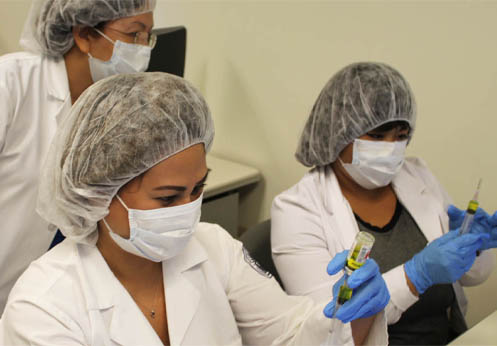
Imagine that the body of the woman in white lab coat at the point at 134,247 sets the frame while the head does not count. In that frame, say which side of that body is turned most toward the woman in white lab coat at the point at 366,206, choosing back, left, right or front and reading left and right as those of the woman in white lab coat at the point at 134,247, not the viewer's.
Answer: left

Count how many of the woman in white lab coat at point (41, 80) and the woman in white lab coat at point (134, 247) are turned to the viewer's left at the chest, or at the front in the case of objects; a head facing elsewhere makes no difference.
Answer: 0

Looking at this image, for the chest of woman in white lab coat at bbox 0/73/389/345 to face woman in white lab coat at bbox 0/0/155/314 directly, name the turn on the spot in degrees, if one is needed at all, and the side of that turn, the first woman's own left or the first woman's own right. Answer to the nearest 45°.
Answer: approximately 180°

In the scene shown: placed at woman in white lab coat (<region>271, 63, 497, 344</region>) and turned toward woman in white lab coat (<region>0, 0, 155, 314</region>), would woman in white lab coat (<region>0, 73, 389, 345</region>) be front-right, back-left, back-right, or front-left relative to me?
front-left

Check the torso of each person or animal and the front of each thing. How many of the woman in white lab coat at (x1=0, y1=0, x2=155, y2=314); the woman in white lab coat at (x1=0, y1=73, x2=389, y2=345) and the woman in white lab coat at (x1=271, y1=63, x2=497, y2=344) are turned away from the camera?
0

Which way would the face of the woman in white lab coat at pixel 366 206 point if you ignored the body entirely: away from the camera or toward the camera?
toward the camera

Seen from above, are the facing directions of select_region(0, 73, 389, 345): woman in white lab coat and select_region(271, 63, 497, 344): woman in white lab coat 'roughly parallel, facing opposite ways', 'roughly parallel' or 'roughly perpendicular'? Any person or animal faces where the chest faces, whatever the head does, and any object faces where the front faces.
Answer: roughly parallel

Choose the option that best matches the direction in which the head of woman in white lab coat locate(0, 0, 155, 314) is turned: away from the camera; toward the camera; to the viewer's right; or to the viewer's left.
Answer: to the viewer's right

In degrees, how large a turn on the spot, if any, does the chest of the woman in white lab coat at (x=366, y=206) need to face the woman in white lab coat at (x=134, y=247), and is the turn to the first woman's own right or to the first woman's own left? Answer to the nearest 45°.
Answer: approximately 90° to the first woman's own right

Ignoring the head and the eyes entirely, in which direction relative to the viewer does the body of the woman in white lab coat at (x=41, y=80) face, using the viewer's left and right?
facing to the right of the viewer

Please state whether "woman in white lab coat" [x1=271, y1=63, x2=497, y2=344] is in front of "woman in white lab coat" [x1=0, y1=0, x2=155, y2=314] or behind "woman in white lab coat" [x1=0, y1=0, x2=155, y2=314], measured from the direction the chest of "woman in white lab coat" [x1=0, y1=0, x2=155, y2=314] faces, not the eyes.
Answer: in front

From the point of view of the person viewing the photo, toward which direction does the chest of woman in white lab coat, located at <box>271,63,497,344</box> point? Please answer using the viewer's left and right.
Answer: facing the viewer and to the right of the viewer

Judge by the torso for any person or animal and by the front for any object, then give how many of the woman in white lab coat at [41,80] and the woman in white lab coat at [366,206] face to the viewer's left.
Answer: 0

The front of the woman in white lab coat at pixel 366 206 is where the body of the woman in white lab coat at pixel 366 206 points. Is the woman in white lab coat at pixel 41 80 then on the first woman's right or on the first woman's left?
on the first woman's right
